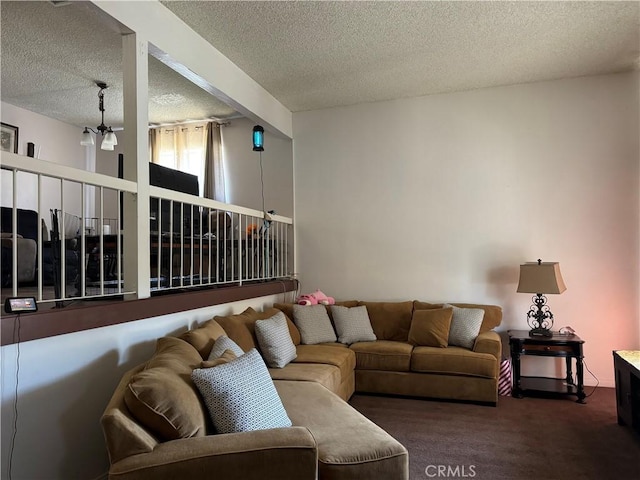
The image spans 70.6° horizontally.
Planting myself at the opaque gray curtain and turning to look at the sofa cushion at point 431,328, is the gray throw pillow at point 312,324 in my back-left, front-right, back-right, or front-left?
front-right

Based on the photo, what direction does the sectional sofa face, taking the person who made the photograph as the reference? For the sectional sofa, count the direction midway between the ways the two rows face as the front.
facing the viewer and to the right of the viewer

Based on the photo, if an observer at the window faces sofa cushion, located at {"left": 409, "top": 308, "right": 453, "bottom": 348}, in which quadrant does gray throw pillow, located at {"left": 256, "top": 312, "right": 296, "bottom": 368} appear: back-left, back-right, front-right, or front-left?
front-right

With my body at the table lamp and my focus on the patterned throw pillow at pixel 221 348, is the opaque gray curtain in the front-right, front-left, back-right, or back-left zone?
front-right

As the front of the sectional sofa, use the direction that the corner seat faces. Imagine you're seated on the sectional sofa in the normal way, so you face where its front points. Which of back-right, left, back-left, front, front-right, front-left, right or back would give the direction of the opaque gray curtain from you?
back-left

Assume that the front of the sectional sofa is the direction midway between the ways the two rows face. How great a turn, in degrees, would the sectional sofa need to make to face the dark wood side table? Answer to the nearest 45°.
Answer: approximately 90° to its left

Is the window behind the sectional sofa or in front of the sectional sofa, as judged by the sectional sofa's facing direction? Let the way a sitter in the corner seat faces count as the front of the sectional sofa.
behind

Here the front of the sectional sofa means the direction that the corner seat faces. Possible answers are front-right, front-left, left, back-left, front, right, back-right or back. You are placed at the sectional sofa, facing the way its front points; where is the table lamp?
left
